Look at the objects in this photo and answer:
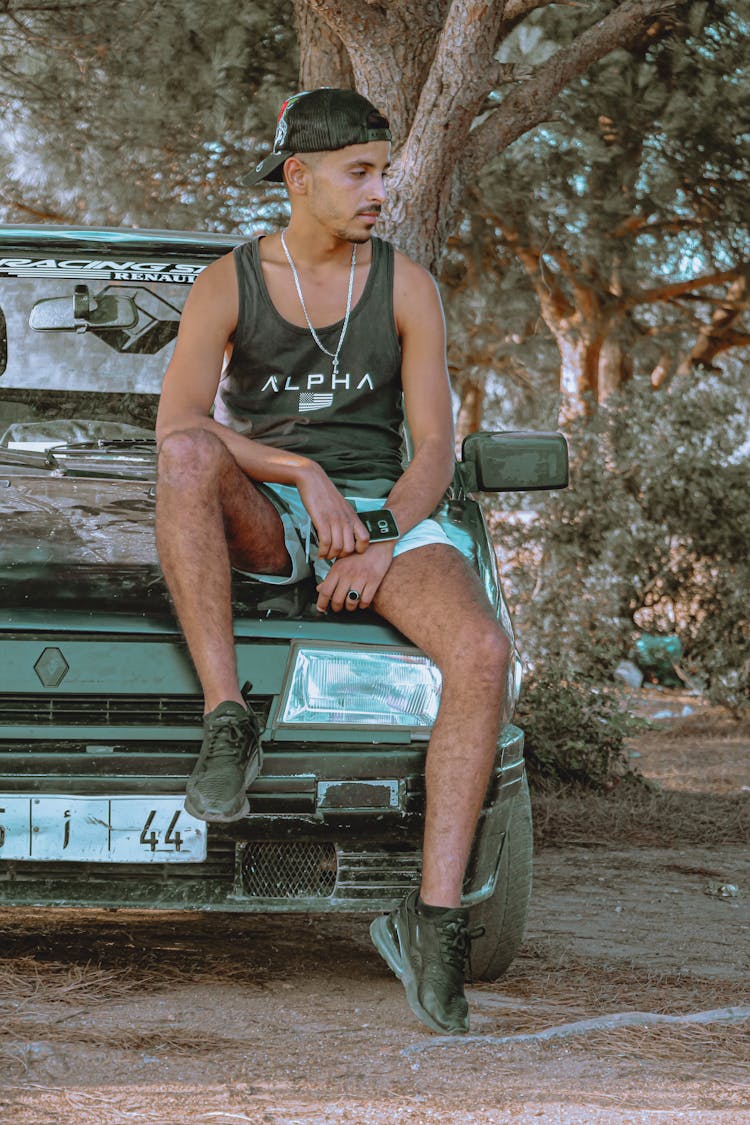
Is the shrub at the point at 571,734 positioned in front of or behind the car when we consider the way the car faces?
behind

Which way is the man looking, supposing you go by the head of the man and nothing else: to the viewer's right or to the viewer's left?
to the viewer's right

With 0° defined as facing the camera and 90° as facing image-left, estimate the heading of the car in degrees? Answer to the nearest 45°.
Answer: approximately 0°

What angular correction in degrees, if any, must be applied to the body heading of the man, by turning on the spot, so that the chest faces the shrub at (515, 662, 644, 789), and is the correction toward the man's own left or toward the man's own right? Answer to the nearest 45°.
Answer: approximately 180°

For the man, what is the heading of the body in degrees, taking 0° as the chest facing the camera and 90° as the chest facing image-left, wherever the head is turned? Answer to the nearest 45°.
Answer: approximately 0°
